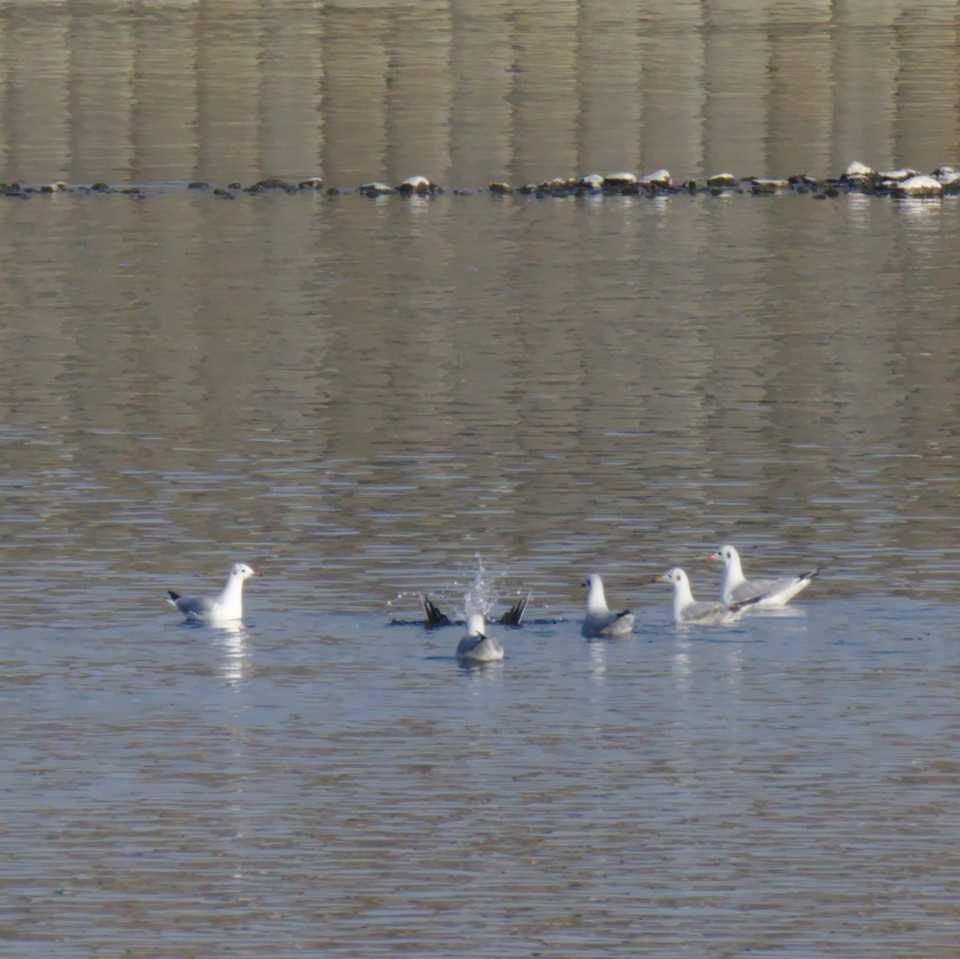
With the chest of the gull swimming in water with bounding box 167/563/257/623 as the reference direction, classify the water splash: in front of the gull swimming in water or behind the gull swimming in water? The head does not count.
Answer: in front

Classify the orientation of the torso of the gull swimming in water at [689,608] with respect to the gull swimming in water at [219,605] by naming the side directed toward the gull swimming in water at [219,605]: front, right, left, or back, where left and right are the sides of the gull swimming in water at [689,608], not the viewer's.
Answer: front

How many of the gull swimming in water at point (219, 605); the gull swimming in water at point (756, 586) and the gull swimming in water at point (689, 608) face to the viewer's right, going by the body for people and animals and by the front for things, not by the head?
1

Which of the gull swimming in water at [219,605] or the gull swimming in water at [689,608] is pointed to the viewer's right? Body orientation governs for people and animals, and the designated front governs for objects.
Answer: the gull swimming in water at [219,605]

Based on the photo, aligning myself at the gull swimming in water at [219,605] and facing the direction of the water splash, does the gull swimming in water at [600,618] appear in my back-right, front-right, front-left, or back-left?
front-right

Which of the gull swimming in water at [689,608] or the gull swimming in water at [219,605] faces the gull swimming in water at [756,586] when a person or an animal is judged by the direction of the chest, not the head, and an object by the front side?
the gull swimming in water at [219,605]

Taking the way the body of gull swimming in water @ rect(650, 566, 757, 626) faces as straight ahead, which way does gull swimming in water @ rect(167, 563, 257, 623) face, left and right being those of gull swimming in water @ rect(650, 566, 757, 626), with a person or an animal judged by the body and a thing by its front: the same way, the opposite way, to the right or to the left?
the opposite way

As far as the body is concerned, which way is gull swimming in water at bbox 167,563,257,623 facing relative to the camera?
to the viewer's right

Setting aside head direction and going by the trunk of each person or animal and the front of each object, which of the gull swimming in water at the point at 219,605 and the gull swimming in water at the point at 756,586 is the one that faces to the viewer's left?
the gull swimming in water at the point at 756,586

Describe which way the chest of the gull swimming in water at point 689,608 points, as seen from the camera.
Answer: to the viewer's left

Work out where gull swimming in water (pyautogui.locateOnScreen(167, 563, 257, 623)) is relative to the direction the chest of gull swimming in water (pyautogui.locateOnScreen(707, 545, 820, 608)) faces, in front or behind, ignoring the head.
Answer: in front

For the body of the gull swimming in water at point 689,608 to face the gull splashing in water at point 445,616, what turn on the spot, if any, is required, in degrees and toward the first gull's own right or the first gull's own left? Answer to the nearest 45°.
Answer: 0° — it already faces it

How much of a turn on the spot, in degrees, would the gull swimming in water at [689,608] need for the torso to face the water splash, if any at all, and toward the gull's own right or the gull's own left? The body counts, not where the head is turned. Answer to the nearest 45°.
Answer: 0° — it already faces it

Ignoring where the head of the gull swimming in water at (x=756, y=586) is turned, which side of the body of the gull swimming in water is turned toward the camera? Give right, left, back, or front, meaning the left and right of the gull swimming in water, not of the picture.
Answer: left

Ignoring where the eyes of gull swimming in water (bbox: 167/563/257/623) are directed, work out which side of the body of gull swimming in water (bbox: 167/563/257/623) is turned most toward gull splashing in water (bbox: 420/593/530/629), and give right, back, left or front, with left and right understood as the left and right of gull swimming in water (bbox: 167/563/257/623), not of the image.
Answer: front

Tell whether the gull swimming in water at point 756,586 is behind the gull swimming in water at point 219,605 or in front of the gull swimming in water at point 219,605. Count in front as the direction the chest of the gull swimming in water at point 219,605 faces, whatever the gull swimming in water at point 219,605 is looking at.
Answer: in front
